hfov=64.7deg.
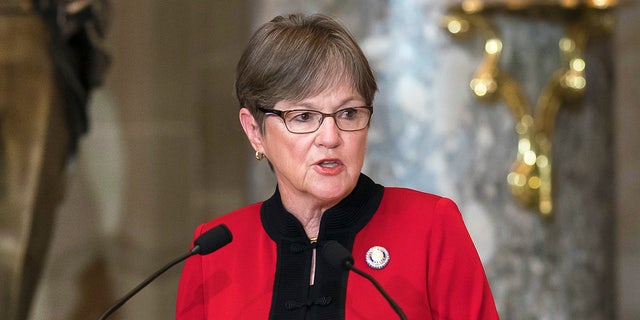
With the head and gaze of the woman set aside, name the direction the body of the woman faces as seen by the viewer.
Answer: toward the camera

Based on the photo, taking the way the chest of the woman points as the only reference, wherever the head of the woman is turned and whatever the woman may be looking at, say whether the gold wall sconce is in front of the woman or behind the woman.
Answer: behind
